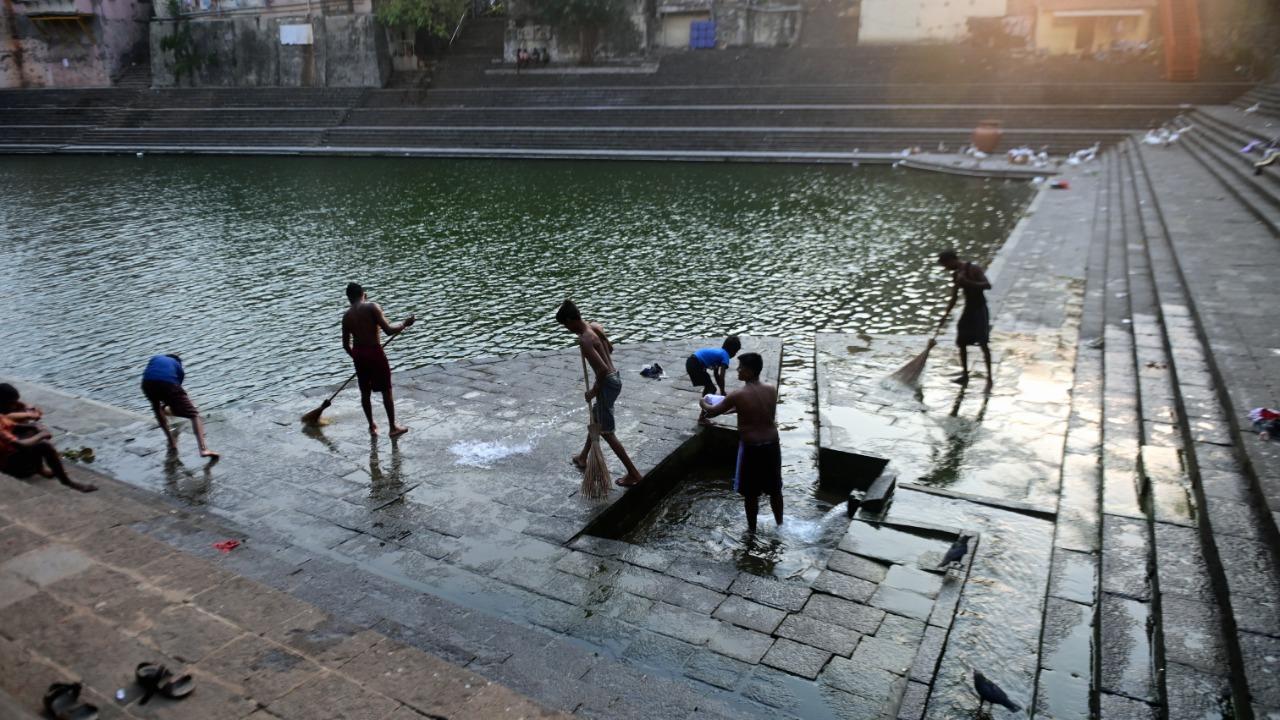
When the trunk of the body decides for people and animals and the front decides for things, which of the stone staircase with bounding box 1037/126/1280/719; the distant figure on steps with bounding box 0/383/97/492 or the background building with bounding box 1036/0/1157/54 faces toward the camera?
the background building

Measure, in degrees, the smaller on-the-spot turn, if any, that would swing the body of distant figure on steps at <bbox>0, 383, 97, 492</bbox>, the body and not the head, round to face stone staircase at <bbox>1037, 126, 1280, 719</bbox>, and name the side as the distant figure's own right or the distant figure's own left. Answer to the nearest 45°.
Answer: approximately 45° to the distant figure's own right

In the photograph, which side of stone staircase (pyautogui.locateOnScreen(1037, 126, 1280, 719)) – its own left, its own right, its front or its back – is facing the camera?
left

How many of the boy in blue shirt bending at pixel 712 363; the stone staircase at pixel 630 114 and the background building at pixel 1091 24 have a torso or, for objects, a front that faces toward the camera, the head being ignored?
2

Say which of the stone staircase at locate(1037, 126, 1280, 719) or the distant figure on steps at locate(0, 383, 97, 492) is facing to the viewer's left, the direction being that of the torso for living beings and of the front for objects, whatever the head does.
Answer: the stone staircase

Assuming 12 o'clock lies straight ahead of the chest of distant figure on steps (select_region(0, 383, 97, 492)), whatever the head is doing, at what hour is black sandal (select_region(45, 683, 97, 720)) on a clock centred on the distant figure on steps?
The black sandal is roughly at 3 o'clock from the distant figure on steps.

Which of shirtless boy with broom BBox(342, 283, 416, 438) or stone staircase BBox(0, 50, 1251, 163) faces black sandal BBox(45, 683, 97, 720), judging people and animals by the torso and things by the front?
the stone staircase

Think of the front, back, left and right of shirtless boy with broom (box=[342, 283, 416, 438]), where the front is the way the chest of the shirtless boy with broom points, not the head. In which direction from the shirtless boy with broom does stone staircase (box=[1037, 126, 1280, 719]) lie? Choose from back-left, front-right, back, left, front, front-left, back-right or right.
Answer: right

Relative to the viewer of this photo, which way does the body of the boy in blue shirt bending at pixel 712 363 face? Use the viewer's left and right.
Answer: facing to the right of the viewer

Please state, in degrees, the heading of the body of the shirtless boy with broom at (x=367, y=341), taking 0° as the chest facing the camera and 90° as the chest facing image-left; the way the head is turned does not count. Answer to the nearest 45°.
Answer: approximately 225°

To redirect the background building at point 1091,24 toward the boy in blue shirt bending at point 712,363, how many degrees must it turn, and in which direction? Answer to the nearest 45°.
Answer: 0° — it already faces them

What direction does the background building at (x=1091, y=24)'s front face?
toward the camera

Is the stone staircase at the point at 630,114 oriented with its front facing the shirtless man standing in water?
yes

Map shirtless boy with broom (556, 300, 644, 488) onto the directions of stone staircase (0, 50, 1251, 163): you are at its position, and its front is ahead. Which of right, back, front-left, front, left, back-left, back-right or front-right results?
front

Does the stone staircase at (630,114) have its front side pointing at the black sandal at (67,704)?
yes

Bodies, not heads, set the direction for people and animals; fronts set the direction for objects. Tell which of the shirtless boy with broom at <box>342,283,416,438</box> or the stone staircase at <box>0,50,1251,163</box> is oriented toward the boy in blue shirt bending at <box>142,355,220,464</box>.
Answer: the stone staircase
